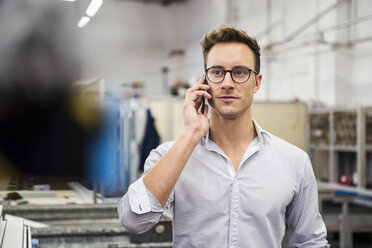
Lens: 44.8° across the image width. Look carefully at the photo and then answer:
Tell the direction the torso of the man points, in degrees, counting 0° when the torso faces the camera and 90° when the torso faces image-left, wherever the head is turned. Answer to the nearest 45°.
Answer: approximately 0°
